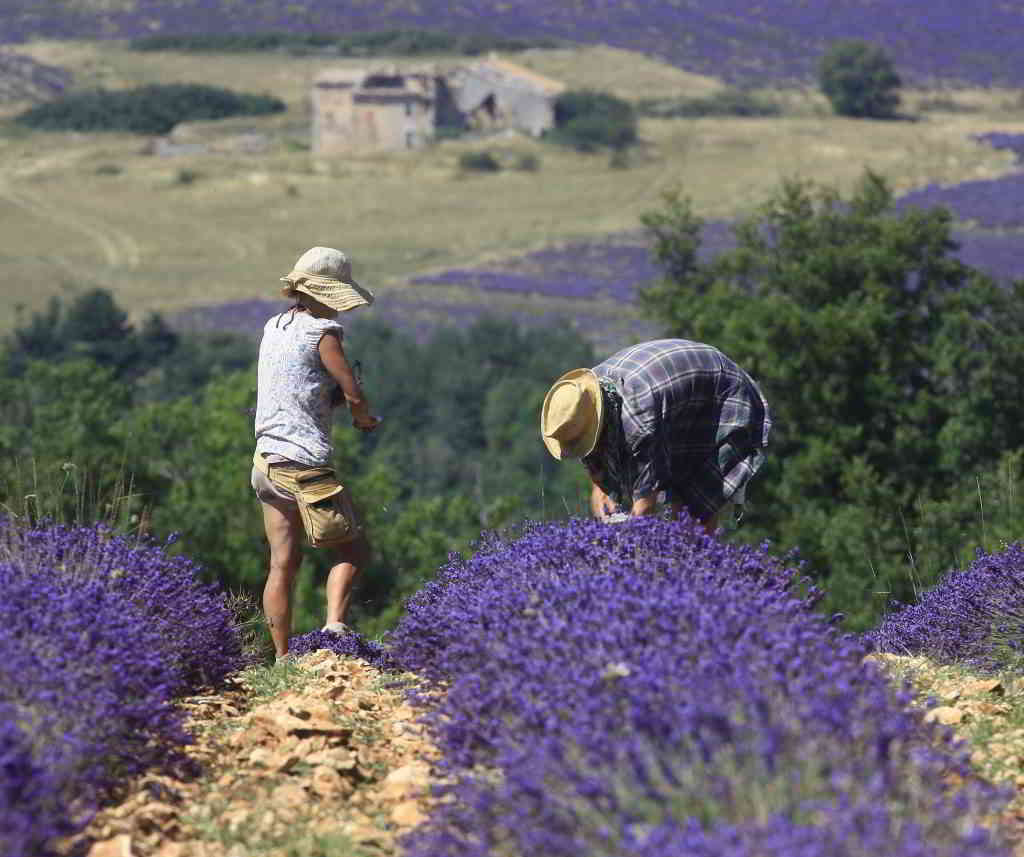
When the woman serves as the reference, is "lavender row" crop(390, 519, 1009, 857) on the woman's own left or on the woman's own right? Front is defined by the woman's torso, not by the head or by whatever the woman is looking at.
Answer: on the woman's own right

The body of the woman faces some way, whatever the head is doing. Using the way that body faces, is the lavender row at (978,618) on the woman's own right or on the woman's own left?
on the woman's own right

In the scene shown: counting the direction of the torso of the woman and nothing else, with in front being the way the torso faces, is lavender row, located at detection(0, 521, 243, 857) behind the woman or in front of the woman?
behind

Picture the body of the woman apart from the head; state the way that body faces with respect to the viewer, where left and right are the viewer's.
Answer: facing away from the viewer and to the right of the viewer
